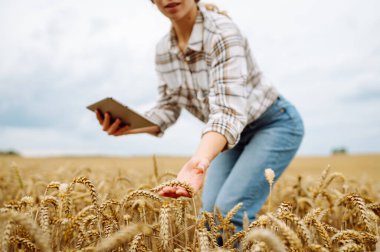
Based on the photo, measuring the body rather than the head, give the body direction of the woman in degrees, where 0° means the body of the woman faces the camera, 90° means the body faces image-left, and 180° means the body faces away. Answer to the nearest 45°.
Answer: approximately 45°
